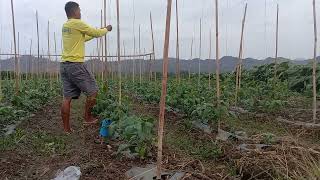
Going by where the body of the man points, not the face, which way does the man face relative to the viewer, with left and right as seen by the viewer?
facing away from the viewer and to the right of the viewer

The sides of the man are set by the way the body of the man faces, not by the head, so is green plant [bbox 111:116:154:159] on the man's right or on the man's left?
on the man's right

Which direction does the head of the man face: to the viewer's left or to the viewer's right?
to the viewer's right
